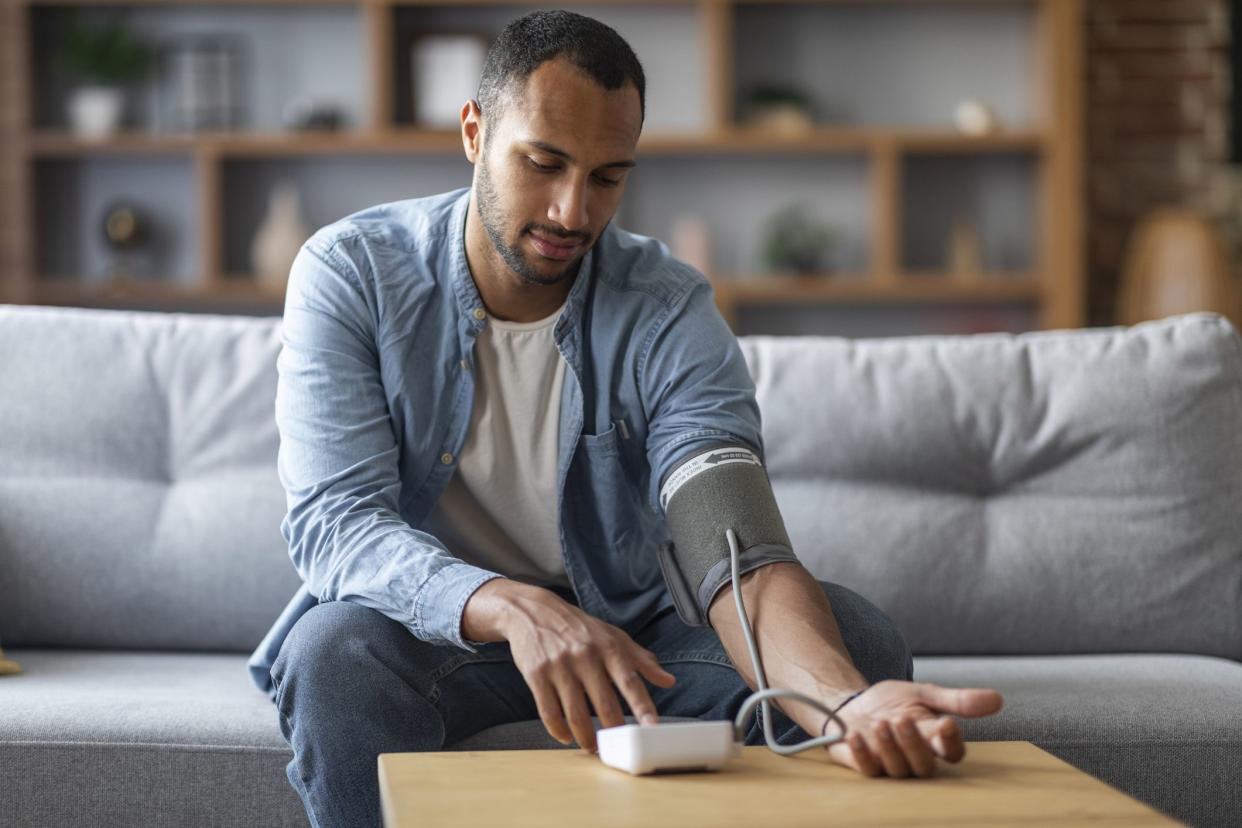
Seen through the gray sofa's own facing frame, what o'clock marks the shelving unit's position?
The shelving unit is roughly at 6 o'clock from the gray sofa.

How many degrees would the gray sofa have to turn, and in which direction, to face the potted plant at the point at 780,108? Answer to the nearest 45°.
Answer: approximately 180°

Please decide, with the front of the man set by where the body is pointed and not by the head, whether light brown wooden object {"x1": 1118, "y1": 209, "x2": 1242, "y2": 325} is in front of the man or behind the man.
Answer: behind

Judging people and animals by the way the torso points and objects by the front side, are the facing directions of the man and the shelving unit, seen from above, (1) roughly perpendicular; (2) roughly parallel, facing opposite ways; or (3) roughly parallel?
roughly parallel

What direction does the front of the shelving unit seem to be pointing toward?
toward the camera

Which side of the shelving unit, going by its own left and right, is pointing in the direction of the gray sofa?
front

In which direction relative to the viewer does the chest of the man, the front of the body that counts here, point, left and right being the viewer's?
facing the viewer

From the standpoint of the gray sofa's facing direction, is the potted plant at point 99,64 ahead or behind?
behind

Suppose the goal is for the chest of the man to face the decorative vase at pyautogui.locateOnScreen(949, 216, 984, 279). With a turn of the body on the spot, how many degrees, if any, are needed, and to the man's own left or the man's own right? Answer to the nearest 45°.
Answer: approximately 180°

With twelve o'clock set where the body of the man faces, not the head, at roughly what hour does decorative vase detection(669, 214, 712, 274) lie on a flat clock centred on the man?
The decorative vase is roughly at 6 o'clock from the man.
